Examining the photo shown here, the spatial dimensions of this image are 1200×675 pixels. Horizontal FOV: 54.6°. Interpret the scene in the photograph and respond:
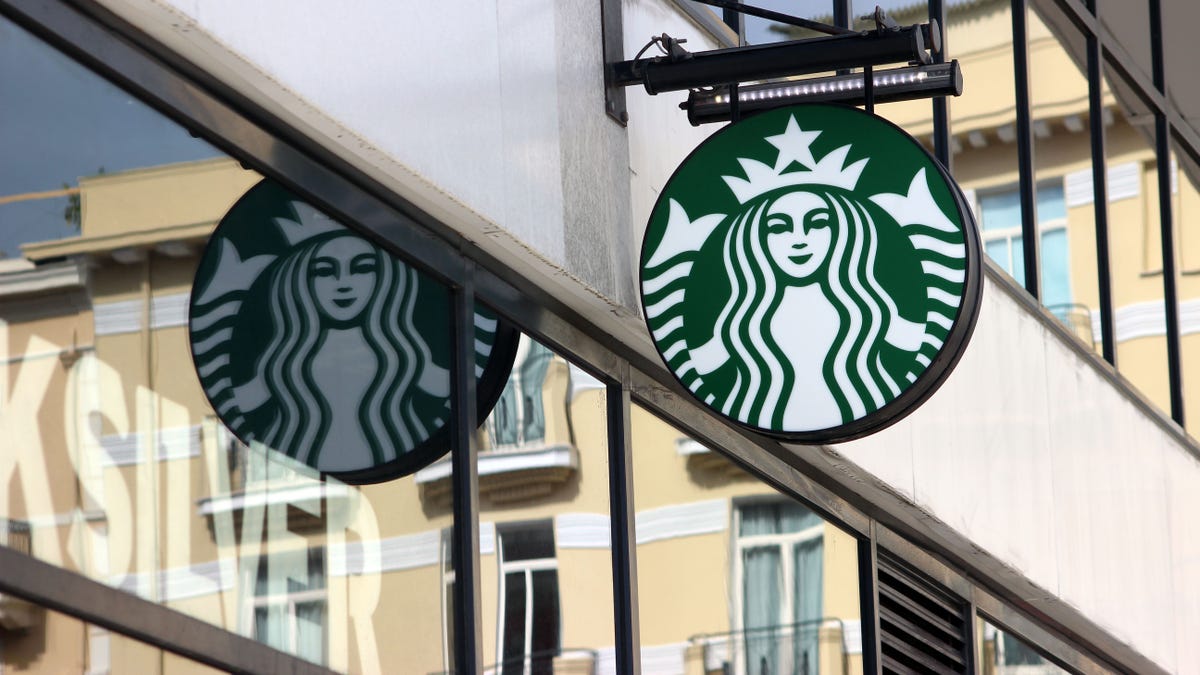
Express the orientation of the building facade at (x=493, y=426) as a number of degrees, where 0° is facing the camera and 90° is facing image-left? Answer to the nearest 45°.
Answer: approximately 315°

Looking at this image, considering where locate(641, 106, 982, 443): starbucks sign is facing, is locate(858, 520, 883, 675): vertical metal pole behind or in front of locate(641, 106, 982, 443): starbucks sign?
behind

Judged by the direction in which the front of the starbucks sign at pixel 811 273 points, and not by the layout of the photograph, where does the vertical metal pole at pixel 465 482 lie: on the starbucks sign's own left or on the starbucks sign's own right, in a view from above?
on the starbucks sign's own right

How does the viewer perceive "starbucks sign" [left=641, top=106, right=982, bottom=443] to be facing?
facing the viewer

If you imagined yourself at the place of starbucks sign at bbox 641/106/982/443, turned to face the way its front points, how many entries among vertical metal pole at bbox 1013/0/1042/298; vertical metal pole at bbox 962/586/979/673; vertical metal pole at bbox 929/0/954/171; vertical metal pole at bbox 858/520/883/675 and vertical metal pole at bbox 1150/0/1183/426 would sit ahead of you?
0

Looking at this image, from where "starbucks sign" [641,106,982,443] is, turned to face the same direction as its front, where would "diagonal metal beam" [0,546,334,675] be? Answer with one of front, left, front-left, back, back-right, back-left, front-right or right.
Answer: front-right

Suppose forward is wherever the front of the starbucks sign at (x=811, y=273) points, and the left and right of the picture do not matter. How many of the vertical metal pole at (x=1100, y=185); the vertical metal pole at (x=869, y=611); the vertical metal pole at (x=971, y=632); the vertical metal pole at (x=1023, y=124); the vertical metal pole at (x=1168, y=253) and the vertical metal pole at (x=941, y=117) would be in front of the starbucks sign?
0

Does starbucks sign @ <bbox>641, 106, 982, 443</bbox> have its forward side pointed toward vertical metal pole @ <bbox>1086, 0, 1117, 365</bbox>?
no
